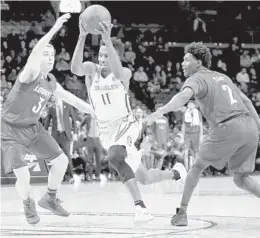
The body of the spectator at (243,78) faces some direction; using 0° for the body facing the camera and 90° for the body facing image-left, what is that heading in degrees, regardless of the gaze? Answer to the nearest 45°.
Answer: approximately 0°

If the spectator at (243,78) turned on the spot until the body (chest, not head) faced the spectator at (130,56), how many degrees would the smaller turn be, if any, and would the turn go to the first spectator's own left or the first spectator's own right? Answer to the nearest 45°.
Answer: approximately 90° to the first spectator's own right

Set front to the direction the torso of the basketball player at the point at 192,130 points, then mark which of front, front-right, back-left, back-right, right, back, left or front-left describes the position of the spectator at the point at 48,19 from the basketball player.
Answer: back-right

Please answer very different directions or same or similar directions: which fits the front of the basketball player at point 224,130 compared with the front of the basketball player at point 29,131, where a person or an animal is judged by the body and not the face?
very different directions

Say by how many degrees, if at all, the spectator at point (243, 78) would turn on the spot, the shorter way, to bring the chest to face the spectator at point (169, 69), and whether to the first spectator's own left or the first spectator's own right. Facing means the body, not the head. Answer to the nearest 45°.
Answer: approximately 90° to the first spectator's own right

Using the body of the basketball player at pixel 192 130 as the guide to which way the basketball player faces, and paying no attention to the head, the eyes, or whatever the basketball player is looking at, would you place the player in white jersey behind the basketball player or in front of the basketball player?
in front

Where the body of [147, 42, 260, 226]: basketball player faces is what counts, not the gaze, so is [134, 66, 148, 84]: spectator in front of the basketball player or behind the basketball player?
in front

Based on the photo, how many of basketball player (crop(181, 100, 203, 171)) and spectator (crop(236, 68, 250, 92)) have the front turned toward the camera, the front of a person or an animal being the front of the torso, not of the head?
2

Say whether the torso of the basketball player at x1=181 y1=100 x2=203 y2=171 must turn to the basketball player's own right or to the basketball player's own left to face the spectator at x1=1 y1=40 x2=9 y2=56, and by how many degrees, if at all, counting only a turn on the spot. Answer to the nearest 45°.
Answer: approximately 135° to the basketball player's own right

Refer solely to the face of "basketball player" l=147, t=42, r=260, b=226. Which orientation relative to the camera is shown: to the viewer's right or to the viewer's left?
to the viewer's left
